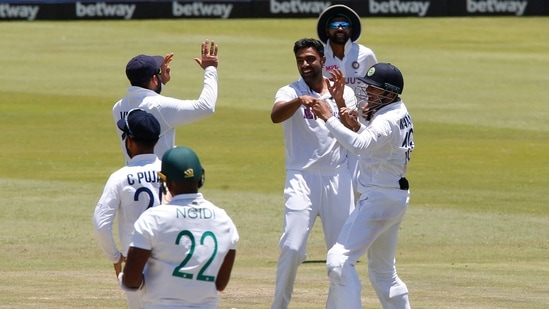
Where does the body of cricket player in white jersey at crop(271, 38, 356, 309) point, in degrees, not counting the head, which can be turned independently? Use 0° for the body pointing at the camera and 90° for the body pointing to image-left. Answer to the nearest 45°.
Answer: approximately 0°

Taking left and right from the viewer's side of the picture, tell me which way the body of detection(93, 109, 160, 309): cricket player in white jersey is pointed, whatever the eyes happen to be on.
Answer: facing away from the viewer and to the left of the viewer

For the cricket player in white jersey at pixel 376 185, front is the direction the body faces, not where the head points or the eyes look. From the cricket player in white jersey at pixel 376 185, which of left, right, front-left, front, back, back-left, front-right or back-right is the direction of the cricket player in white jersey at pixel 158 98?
front

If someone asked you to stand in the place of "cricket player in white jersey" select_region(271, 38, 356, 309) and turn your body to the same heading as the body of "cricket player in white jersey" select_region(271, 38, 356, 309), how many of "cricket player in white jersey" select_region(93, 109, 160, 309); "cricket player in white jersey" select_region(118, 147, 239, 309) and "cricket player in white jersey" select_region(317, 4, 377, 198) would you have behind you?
1

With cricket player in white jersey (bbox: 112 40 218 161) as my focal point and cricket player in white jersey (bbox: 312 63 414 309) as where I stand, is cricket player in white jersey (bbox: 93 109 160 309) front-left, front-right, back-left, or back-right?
front-left

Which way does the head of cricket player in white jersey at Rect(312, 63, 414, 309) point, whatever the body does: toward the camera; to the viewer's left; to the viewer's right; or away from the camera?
to the viewer's left

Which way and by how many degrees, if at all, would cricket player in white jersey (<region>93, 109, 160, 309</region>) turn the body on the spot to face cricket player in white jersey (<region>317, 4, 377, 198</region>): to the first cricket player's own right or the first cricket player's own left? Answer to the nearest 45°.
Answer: approximately 90° to the first cricket player's own right

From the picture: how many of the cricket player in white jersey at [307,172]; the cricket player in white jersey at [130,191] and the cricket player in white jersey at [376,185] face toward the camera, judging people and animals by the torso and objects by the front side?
1

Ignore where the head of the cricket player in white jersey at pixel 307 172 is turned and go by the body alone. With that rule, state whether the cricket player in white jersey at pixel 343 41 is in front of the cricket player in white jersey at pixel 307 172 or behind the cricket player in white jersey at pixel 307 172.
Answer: behind

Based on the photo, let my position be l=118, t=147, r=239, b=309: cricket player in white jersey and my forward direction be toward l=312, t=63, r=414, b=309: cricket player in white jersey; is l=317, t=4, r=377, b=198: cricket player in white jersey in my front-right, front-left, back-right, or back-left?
front-left

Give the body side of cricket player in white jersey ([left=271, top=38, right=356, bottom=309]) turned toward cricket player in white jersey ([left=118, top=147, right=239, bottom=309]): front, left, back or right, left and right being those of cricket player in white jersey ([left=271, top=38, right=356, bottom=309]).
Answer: front

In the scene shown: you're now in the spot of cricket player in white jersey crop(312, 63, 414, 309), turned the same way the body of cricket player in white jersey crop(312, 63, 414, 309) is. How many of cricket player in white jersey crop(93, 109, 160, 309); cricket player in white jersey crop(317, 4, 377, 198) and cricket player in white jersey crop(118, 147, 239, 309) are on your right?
1

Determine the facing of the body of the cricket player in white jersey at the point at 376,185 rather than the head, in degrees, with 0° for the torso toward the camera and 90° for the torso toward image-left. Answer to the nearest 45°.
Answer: approximately 90°
